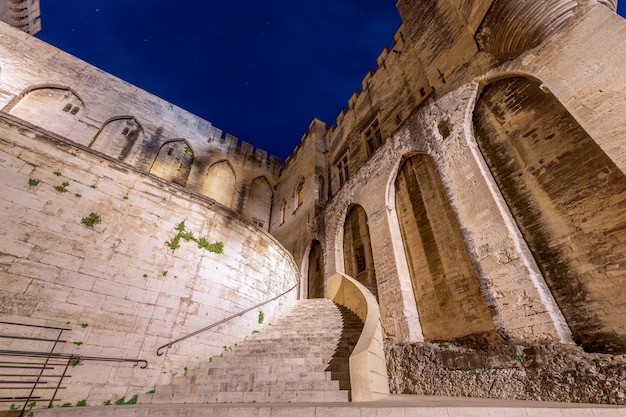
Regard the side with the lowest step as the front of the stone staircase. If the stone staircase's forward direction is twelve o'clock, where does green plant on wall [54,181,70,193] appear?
The green plant on wall is roughly at 3 o'clock from the stone staircase.

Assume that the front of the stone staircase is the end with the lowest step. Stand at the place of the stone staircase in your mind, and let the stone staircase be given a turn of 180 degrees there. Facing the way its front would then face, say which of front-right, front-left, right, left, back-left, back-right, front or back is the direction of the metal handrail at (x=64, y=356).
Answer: left

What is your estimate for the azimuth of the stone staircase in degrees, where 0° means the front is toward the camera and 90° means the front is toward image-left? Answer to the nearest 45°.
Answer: approximately 0°

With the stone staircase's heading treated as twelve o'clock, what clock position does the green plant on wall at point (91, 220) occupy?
The green plant on wall is roughly at 3 o'clock from the stone staircase.

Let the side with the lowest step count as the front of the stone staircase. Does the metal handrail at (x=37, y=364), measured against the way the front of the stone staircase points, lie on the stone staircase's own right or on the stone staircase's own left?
on the stone staircase's own right
